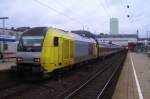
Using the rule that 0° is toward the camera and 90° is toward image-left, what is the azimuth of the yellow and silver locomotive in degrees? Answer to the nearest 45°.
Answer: approximately 45°
